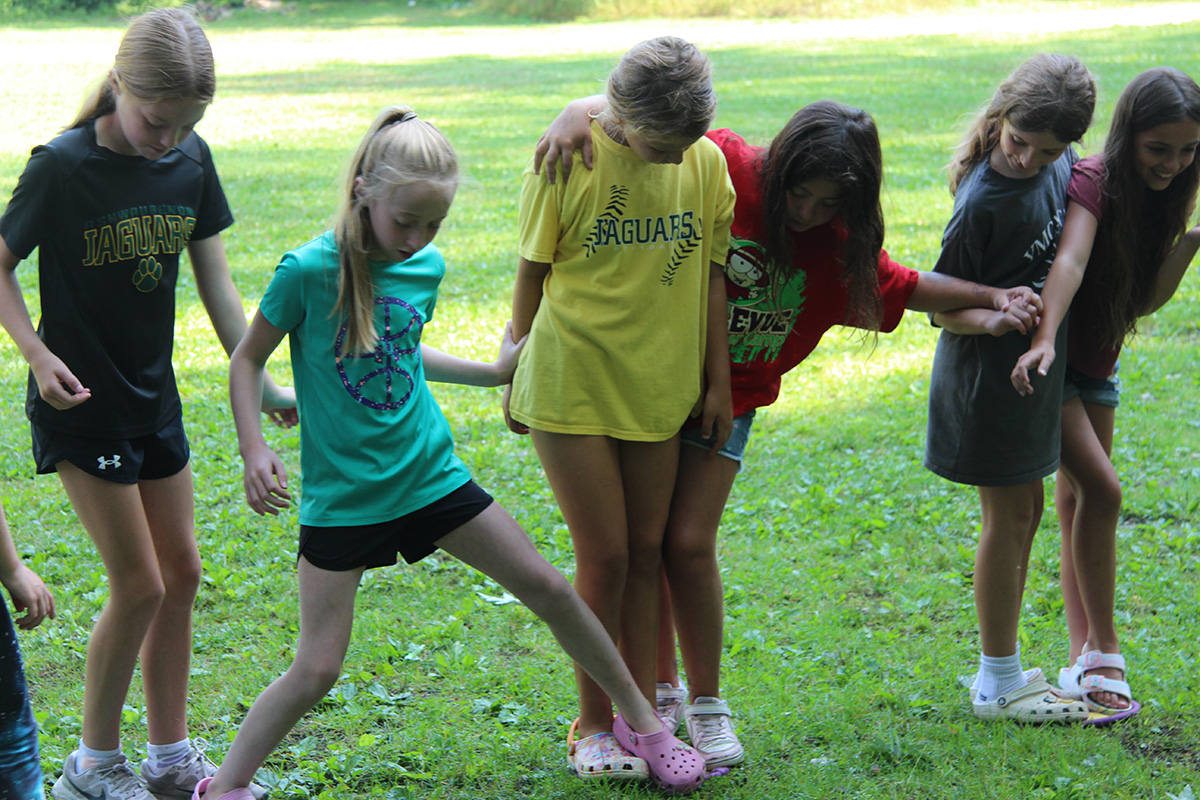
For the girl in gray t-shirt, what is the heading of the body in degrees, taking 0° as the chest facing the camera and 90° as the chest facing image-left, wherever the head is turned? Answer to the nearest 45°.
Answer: approximately 315°

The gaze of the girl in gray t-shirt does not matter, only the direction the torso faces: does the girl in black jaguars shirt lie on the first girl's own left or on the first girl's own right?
on the first girl's own right
